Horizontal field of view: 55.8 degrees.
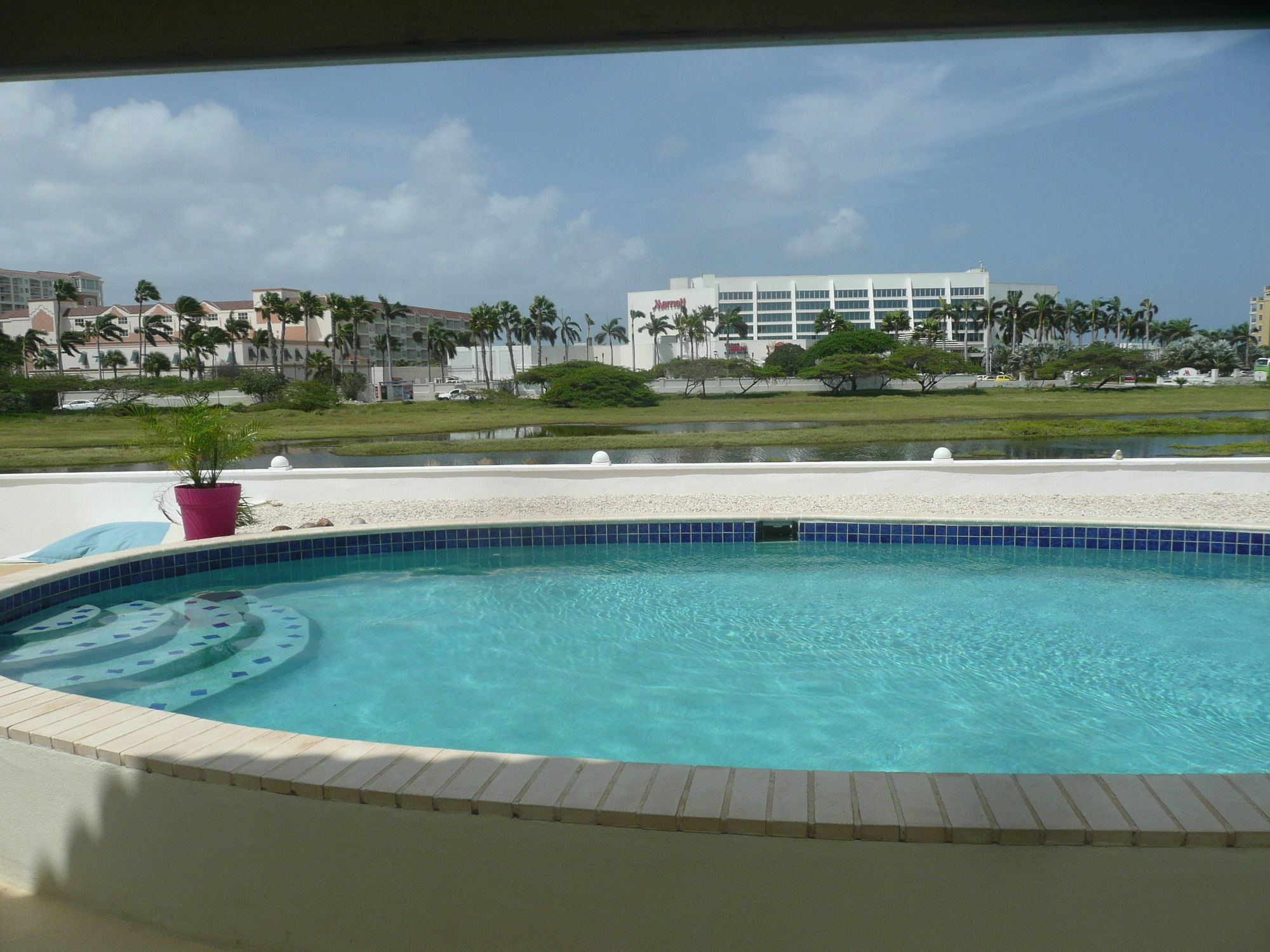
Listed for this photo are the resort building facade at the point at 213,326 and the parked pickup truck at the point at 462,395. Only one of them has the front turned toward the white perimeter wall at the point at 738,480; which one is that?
the resort building facade

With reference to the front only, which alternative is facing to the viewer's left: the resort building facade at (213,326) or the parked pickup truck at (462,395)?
the parked pickup truck

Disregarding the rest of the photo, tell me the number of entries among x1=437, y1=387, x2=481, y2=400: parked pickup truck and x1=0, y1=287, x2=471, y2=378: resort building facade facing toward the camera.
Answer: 1

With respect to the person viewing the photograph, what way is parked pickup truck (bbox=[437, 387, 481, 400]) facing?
facing to the left of the viewer

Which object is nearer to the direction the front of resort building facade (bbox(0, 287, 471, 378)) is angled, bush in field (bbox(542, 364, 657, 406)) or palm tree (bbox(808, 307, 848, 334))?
the bush in field

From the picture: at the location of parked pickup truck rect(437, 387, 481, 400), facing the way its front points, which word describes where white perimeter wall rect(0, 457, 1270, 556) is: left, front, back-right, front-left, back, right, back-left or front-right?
left

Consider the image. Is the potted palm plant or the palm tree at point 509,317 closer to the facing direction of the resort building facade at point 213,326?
the potted palm plant

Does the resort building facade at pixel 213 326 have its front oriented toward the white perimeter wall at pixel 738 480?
yes

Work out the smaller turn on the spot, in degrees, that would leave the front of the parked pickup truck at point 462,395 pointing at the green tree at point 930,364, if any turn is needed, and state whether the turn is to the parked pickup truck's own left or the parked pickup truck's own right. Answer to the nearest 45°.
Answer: approximately 180°

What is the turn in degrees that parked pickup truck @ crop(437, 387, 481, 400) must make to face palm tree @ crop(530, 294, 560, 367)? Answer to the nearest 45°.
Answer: approximately 90° to its right

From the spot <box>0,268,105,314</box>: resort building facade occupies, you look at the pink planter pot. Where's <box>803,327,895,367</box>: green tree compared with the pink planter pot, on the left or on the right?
left

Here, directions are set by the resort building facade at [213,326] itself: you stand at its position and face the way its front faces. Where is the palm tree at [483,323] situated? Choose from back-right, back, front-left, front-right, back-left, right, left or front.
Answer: left

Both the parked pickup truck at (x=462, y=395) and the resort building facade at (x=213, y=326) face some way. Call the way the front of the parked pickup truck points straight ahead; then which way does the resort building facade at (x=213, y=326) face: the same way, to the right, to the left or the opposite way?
to the left

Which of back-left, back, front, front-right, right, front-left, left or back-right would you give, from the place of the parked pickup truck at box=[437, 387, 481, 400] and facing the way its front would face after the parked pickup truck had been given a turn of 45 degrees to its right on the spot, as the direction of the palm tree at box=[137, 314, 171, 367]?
front

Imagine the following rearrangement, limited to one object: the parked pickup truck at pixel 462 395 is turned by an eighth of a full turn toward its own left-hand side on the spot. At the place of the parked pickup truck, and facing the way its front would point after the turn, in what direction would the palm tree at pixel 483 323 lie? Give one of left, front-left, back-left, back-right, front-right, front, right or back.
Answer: back-right

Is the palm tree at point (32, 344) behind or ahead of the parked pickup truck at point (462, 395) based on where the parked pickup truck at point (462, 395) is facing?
ahead
